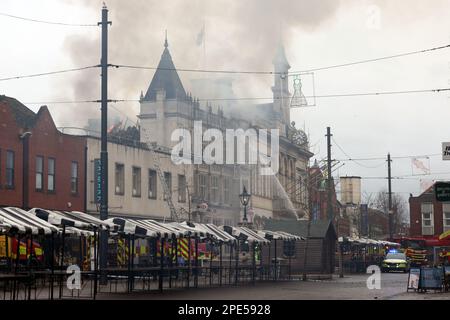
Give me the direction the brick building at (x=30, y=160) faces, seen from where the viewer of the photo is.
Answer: facing the viewer and to the right of the viewer

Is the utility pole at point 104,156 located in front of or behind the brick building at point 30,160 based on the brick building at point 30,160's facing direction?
in front
